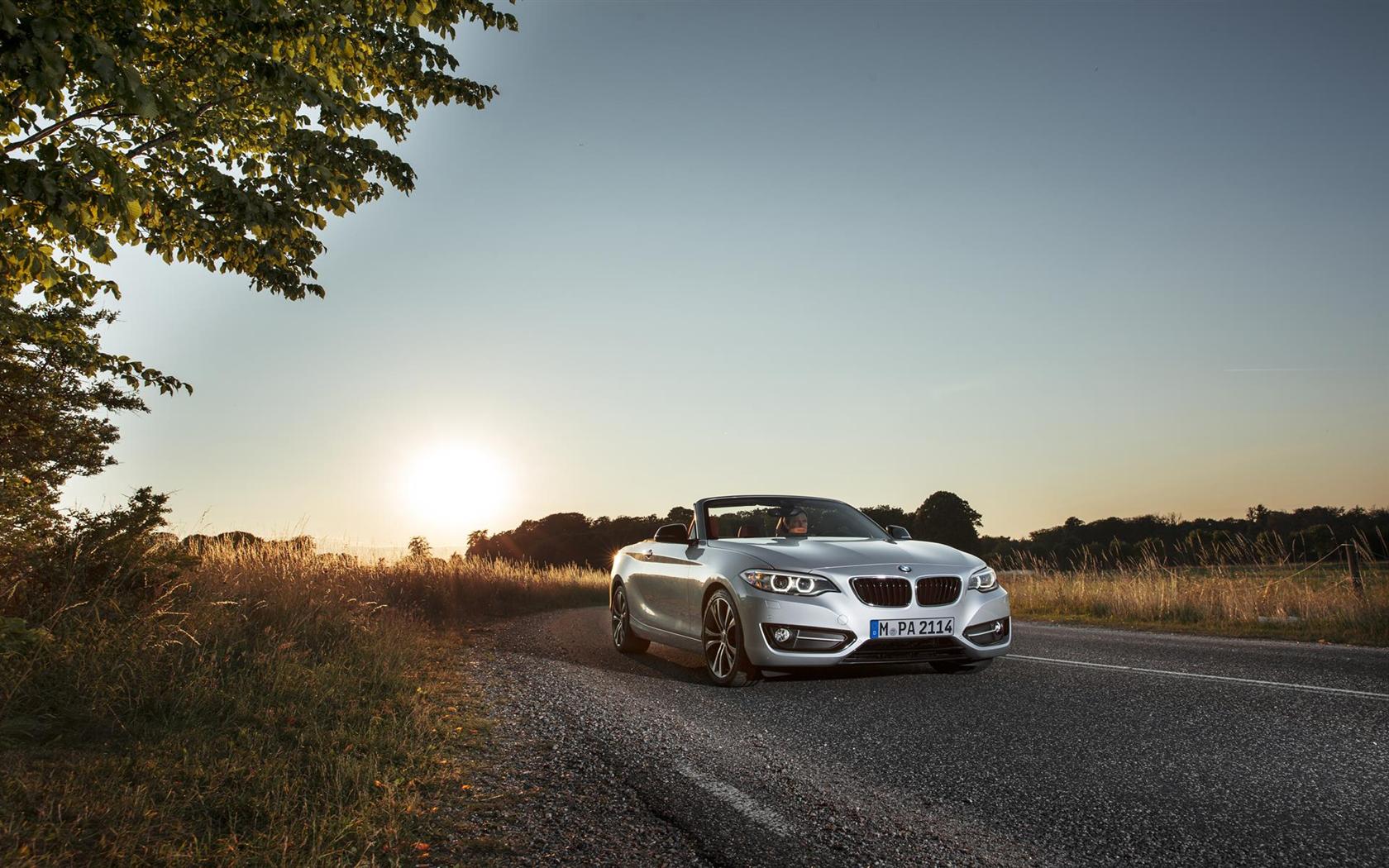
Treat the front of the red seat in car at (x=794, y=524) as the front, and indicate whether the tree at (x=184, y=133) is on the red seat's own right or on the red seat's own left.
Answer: on the red seat's own right

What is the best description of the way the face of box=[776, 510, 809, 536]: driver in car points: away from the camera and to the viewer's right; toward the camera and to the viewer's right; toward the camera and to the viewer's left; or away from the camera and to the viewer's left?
toward the camera and to the viewer's right

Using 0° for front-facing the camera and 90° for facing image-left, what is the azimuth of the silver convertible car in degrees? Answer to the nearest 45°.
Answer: approximately 315°
